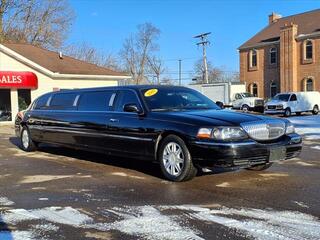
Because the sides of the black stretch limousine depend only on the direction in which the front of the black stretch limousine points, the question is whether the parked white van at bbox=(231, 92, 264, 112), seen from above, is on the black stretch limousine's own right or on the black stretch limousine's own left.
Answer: on the black stretch limousine's own left

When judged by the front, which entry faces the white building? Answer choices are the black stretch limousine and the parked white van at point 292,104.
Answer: the parked white van

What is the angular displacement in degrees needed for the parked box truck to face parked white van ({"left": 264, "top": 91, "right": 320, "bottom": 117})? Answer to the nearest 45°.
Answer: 0° — it already faces it

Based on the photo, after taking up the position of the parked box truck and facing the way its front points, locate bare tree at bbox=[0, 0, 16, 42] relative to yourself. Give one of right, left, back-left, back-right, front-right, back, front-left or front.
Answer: back-right

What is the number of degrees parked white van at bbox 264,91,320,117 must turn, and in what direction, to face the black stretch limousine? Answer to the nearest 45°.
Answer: approximately 45° to its left

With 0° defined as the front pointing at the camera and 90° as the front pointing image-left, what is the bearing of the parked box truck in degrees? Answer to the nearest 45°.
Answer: approximately 315°

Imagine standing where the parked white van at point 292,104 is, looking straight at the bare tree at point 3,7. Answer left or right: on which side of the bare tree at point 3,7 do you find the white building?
left
